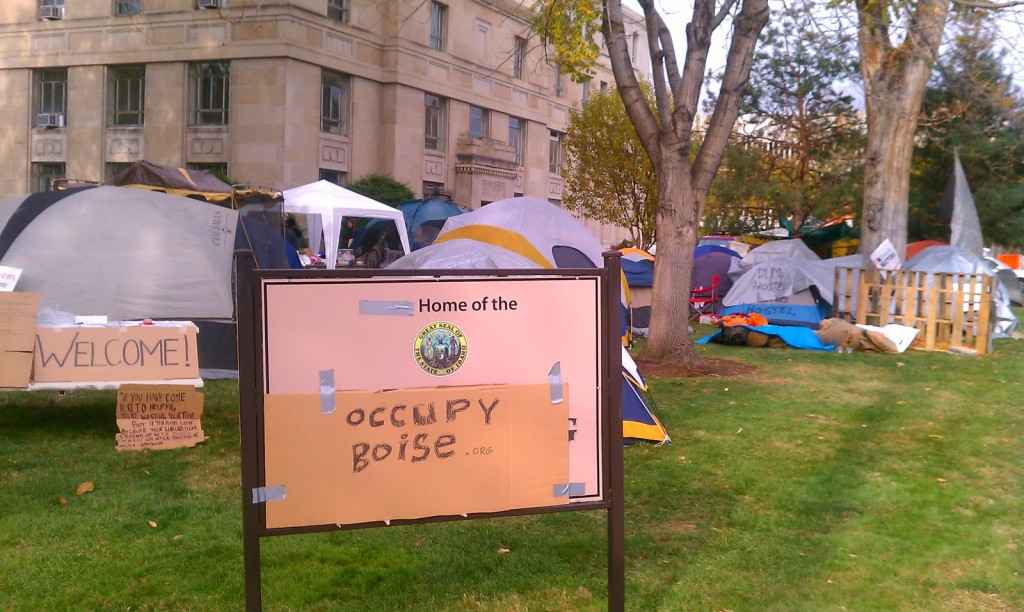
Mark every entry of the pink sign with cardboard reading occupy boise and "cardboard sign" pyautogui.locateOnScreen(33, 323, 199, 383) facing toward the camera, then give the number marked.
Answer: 2

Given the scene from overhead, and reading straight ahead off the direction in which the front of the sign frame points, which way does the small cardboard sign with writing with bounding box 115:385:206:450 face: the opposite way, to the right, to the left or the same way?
the same way

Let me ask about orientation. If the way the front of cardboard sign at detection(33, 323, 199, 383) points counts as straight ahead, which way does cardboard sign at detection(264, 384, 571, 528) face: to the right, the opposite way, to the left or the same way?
the same way

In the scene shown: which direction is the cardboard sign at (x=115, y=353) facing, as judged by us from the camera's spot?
facing the viewer

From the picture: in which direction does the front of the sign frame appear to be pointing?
toward the camera

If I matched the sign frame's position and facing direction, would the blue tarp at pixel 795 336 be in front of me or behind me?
behind

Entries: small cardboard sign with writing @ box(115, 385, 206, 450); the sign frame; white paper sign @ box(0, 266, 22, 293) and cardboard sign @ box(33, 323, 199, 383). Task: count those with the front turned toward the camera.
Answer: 4

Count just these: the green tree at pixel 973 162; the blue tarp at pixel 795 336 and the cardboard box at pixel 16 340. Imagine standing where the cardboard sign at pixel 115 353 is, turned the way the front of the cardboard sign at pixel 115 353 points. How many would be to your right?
1

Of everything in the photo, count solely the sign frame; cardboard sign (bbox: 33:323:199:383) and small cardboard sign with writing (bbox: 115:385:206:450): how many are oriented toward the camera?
3

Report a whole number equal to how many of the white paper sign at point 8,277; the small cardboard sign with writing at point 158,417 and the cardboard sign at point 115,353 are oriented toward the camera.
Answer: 3

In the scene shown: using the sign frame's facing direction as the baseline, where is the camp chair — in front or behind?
behind
